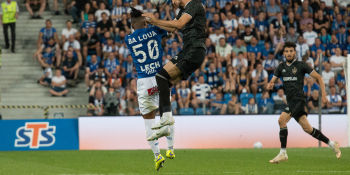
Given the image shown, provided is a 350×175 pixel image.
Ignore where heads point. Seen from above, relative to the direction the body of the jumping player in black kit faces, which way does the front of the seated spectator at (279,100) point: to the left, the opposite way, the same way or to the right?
to the left

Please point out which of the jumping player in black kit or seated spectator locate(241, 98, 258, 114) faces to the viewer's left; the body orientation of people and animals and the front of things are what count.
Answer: the jumping player in black kit

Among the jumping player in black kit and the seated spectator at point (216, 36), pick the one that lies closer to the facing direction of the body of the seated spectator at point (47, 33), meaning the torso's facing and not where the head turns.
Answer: the jumping player in black kit

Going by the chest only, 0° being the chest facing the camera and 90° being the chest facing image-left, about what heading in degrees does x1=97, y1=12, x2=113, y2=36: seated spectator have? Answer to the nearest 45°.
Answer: approximately 0°

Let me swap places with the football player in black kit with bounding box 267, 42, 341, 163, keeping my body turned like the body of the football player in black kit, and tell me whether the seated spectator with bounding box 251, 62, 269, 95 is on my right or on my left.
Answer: on my right

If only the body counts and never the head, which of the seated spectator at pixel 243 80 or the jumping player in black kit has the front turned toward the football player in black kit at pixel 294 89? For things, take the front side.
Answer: the seated spectator

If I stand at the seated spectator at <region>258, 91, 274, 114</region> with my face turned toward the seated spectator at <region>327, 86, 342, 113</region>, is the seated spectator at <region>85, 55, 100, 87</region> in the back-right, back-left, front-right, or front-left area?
back-left

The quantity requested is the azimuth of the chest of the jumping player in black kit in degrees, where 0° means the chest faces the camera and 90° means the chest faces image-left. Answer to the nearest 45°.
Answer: approximately 90°

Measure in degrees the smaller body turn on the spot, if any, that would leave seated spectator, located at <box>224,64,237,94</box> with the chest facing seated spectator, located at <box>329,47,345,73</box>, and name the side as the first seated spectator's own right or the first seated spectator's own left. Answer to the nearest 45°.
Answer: approximately 135° to the first seated spectator's own left
